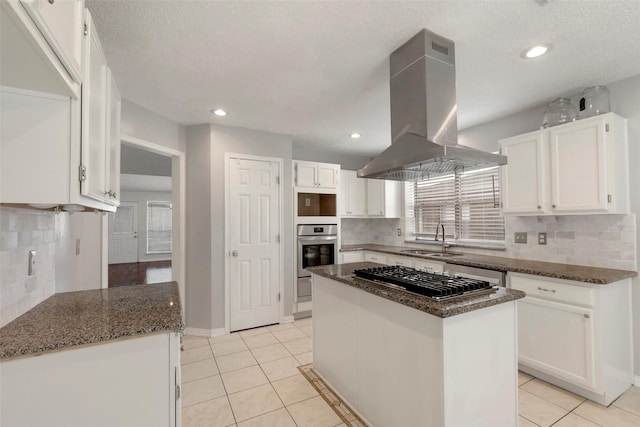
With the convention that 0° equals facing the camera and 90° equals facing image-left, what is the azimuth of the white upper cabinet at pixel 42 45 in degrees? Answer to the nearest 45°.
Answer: approximately 270°

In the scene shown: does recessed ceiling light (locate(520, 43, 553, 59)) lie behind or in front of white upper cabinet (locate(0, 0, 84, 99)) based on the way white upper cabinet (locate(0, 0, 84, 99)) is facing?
in front

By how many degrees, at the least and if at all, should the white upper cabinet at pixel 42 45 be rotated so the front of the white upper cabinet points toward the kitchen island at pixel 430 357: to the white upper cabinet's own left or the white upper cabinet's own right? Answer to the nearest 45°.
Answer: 0° — it already faces it

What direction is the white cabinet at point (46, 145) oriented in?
to the viewer's right

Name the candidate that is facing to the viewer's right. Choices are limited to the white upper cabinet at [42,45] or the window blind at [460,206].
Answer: the white upper cabinet

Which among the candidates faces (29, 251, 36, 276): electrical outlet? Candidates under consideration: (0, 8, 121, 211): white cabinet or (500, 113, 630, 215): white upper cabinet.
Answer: the white upper cabinet

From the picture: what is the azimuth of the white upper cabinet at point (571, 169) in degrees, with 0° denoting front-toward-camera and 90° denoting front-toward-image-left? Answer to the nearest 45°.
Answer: approximately 45°

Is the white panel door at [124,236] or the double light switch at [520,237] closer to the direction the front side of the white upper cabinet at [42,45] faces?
the double light switch

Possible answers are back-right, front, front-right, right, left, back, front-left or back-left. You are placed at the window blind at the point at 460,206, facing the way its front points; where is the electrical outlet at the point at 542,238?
left
